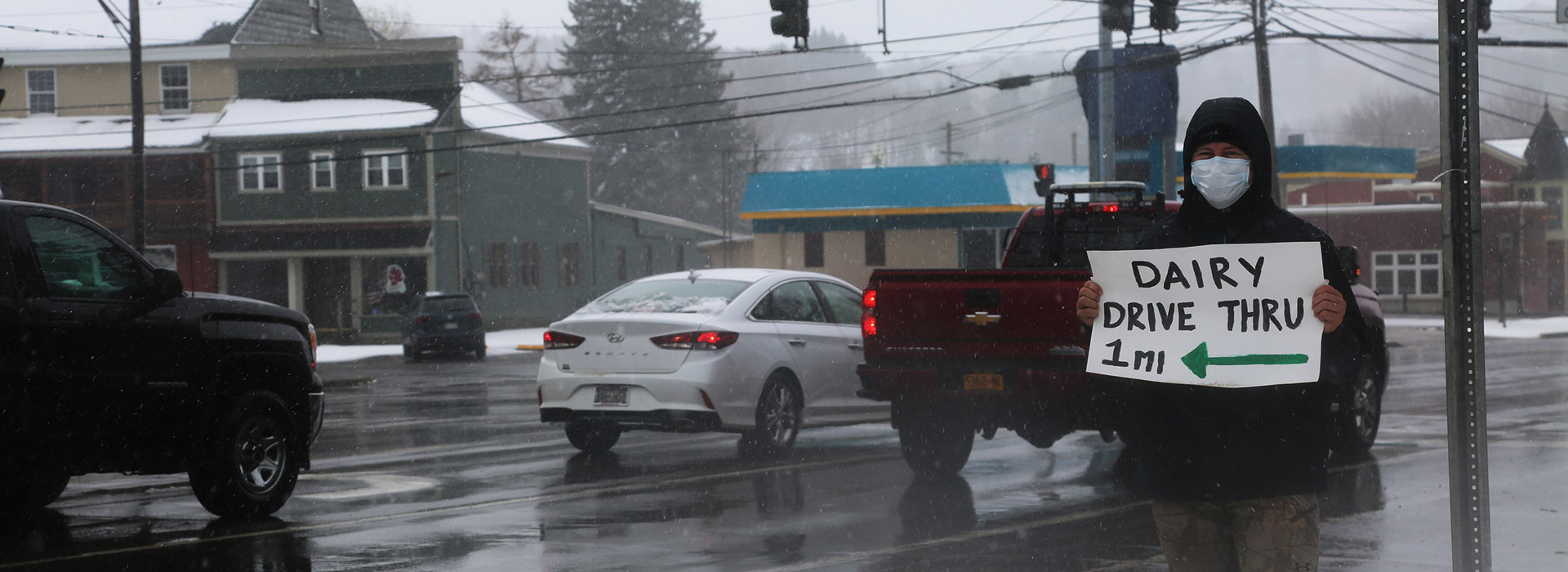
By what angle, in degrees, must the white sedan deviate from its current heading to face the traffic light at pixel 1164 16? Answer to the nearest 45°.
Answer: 0° — it already faces it

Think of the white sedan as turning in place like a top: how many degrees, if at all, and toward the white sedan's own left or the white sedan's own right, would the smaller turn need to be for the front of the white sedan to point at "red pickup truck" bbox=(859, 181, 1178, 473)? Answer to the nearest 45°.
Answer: approximately 90° to the white sedan's own right

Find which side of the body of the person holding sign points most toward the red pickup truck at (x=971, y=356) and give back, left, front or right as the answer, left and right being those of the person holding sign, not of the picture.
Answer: back

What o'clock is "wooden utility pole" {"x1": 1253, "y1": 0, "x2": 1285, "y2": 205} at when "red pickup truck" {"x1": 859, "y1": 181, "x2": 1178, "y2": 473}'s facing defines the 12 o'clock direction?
The wooden utility pole is roughly at 11 o'clock from the red pickup truck.

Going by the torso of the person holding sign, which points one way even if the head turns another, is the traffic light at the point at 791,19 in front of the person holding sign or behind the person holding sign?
behind

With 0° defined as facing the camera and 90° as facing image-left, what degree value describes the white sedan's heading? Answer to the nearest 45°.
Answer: approximately 225°

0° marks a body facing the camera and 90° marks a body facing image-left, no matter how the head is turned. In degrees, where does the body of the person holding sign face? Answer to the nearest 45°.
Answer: approximately 0°

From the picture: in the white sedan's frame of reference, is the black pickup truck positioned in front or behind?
behind

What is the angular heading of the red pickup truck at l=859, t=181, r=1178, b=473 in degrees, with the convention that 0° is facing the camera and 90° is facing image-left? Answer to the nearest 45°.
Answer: approximately 225°

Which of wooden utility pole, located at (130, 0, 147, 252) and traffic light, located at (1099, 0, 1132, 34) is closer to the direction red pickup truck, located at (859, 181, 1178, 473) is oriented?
the traffic light
